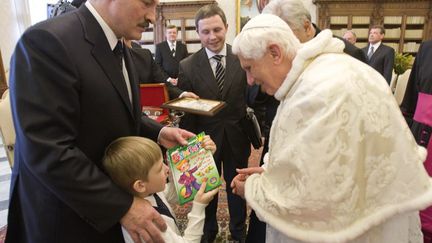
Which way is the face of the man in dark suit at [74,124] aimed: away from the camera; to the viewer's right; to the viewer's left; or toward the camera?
to the viewer's right

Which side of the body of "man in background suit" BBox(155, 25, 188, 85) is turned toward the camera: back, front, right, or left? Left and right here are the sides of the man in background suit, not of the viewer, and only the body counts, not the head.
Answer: front

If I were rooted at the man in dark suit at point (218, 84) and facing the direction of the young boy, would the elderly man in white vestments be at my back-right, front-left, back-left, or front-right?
front-left

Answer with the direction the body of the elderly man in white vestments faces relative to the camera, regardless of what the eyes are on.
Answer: to the viewer's left

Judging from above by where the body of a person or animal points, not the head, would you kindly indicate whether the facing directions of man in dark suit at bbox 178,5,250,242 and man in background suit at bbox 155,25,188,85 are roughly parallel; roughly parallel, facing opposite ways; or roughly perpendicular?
roughly parallel

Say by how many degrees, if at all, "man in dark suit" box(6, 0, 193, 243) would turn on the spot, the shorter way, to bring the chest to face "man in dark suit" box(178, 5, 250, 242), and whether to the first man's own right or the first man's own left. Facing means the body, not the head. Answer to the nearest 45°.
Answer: approximately 90° to the first man's own left

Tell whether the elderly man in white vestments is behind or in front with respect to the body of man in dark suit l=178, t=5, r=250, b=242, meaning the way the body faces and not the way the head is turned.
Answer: in front

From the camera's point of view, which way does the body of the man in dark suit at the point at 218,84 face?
toward the camera

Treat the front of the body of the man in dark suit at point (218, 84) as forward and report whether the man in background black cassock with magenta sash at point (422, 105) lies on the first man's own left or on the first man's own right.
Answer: on the first man's own left

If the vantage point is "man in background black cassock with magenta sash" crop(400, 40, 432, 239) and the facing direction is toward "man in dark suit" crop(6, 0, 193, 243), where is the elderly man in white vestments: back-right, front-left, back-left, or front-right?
front-left

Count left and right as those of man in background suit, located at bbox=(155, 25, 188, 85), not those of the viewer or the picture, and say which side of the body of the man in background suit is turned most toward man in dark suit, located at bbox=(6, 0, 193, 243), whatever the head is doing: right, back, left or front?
front

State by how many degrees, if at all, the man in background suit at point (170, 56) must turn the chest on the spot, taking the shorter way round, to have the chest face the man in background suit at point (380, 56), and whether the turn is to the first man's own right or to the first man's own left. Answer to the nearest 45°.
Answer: approximately 90° to the first man's own left

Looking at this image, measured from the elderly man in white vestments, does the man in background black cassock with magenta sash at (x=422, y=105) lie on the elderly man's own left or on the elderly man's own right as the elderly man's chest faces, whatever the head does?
on the elderly man's own right
